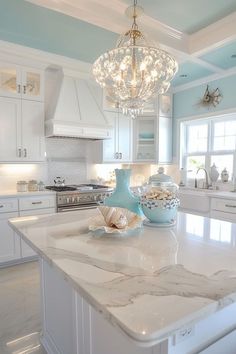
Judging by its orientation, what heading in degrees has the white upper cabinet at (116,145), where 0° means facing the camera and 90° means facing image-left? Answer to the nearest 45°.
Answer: approximately 315°

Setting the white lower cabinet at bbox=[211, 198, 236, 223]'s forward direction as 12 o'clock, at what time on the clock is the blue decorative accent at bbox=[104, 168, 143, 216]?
The blue decorative accent is roughly at 11 o'clock from the white lower cabinet.

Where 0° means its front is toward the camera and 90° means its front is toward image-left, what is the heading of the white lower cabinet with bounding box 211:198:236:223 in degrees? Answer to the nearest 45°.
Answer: approximately 45°

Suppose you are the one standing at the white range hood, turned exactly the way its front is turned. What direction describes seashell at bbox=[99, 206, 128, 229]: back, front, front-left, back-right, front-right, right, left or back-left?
front-right

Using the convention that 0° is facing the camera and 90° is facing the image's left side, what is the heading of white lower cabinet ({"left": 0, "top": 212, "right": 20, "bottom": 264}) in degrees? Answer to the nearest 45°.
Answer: approximately 315°

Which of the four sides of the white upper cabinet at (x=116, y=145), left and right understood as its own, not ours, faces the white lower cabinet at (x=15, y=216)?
right
